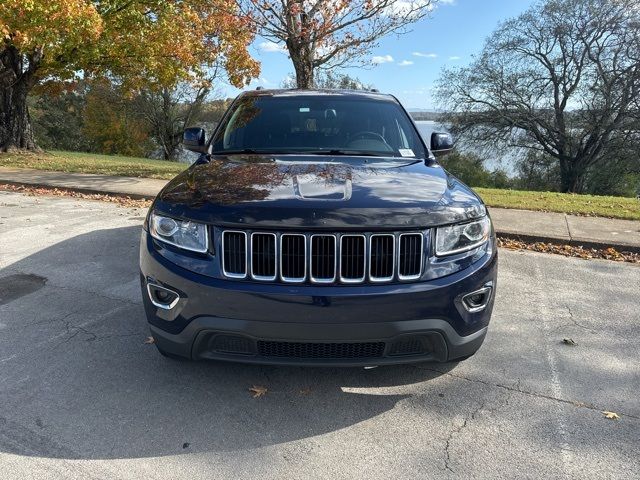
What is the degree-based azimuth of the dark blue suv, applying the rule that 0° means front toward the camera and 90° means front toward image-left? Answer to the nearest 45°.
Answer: approximately 0°

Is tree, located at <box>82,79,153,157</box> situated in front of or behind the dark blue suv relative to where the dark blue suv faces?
behind

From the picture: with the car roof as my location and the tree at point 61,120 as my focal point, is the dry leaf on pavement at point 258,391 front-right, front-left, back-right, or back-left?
back-left

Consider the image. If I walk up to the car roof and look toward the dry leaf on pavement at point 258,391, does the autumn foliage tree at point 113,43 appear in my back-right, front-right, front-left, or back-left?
back-right

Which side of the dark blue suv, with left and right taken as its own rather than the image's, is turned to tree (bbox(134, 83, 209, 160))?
back

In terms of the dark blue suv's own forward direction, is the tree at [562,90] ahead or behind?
behind

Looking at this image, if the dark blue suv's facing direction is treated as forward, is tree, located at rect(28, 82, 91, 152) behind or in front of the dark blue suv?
behind
